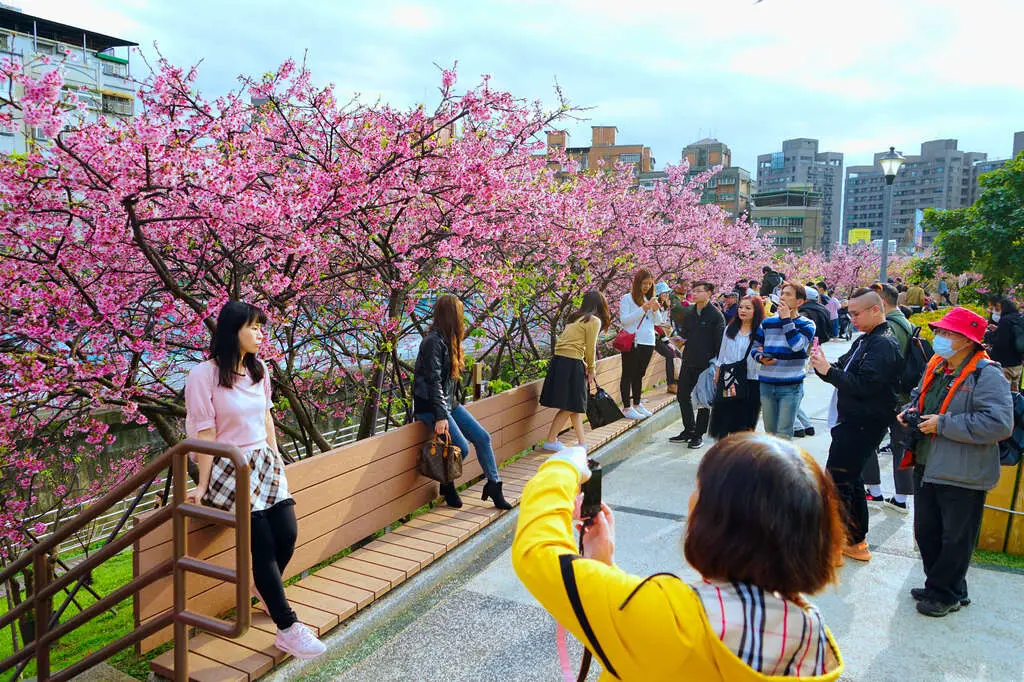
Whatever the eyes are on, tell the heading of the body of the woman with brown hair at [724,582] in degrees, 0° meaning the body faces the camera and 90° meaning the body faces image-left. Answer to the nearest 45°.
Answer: approximately 135°

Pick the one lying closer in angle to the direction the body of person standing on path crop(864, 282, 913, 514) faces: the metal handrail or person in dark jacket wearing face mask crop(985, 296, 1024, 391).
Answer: the metal handrail

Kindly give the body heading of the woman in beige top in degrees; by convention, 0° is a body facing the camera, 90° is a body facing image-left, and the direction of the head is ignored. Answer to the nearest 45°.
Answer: approximately 225°

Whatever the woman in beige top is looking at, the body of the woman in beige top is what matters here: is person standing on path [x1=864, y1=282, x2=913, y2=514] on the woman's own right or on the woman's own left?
on the woman's own right

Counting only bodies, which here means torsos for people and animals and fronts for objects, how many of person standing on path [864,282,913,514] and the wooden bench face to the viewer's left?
1

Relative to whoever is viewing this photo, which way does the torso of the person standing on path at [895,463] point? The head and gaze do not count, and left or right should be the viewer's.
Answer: facing to the left of the viewer

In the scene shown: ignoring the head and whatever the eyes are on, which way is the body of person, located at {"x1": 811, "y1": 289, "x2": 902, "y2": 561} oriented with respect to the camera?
to the viewer's left

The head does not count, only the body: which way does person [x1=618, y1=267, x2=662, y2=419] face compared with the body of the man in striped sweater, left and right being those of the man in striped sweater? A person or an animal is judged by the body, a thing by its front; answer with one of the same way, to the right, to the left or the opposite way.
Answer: to the left

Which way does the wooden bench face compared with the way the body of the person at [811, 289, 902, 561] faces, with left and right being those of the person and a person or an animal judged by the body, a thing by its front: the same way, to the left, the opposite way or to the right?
the opposite way
